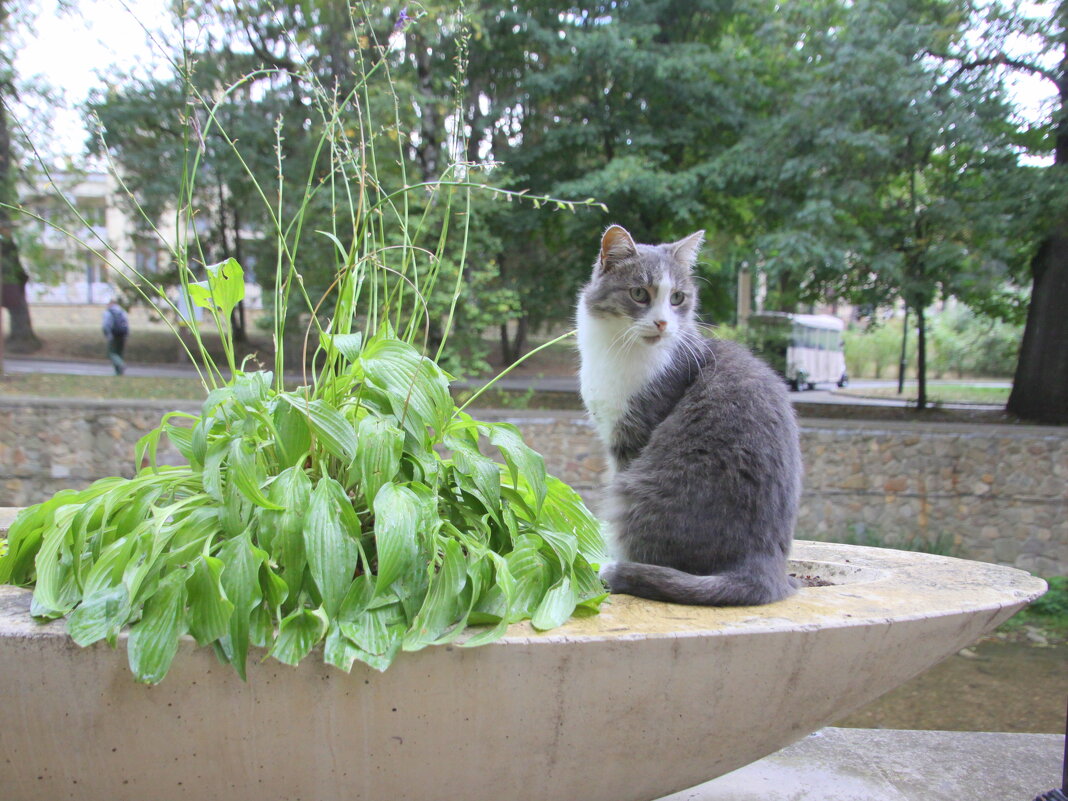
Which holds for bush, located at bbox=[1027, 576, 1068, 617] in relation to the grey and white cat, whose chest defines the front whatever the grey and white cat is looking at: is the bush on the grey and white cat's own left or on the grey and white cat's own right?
on the grey and white cat's own right

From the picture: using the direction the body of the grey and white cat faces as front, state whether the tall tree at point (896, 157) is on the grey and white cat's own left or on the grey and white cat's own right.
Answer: on the grey and white cat's own right

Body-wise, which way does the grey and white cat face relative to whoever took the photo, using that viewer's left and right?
facing to the left of the viewer

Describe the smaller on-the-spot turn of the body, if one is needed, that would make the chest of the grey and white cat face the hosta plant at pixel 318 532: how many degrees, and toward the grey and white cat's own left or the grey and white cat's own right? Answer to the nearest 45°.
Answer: approximately 45° to the grey and white cat's own left

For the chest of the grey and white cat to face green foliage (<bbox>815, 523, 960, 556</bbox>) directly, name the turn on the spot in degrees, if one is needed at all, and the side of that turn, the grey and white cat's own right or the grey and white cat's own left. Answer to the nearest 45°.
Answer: approximately 90° to the grey and white cat's own right

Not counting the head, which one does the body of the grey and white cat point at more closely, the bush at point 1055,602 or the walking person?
the walking person

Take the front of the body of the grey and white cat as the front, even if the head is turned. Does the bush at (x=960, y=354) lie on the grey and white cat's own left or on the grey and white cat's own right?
on the grey and white cat's own right

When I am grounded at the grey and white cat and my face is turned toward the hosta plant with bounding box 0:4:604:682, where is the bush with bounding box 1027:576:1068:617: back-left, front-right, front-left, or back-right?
back-right
